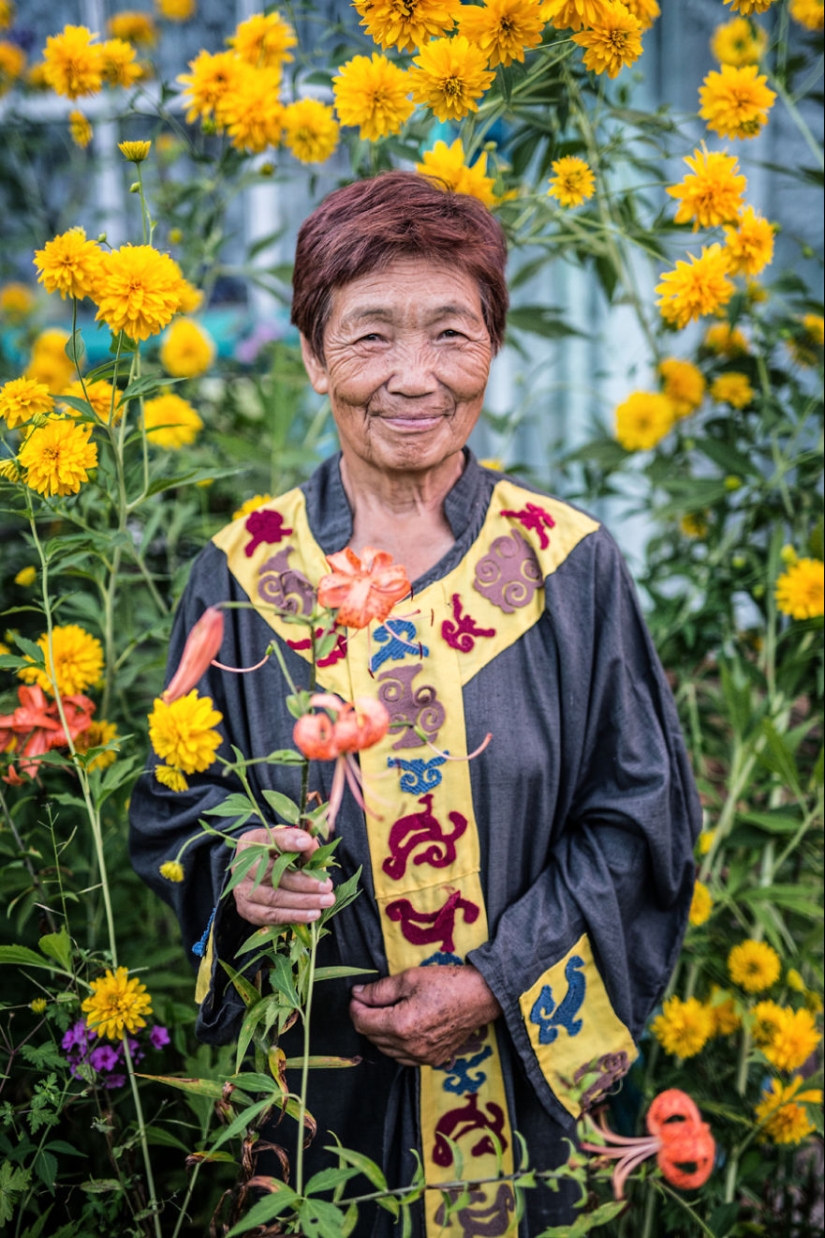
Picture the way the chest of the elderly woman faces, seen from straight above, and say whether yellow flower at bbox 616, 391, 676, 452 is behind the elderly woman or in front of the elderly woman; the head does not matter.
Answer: behind

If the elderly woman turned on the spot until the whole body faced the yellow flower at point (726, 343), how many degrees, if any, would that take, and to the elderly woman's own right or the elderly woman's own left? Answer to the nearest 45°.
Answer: approximately 135° to the elderly woman's own left

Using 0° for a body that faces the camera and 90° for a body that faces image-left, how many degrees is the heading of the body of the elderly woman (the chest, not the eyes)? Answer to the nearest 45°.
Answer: approximately 0°

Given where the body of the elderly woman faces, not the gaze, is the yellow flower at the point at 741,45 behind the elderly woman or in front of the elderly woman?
behind
